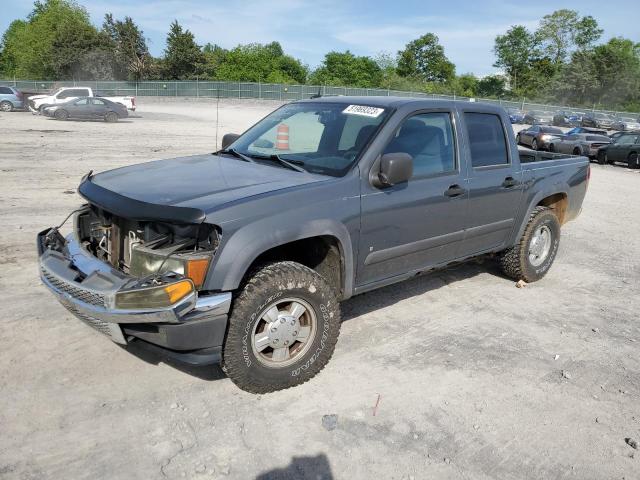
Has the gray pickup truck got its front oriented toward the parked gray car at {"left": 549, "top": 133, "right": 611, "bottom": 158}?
no

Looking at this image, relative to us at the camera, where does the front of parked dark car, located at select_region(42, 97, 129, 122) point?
facing to the left of the viewer

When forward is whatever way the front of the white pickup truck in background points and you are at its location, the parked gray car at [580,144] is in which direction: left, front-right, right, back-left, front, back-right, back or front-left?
back-left

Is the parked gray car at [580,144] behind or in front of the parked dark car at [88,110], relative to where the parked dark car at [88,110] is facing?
behind

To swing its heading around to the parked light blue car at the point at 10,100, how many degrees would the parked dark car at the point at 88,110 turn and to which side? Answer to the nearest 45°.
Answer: approximately 45° to its right

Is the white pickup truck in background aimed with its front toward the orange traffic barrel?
no

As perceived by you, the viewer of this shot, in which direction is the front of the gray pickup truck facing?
facing the viewer and to the left of the viewer

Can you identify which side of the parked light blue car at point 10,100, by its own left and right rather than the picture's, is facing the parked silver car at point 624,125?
back

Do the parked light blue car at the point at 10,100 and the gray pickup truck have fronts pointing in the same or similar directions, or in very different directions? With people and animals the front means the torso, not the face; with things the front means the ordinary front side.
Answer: same or similar directions

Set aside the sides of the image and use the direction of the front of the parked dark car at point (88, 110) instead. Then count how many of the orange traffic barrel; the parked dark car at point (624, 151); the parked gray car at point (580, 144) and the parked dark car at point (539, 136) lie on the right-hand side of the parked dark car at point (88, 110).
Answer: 0

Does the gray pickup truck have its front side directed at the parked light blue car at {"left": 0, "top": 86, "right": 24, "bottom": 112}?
no

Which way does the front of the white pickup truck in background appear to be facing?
to the viewer's left

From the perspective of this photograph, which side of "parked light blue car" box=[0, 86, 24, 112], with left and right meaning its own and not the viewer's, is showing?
left

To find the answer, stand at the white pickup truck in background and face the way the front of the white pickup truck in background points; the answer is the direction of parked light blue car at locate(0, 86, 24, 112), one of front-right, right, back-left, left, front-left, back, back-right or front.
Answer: front-right

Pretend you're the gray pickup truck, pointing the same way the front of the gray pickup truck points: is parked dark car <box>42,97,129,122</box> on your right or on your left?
on your right

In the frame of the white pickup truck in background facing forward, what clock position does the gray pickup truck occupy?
The gray pickup truck is roughly at 9 o'clock from the white pickup truck in background.

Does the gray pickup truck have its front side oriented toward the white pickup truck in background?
no

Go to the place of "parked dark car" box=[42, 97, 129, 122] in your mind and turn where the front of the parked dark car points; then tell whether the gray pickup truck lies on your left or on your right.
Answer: on your left

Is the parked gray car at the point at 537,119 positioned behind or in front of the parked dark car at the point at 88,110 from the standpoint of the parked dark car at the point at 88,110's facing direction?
behind

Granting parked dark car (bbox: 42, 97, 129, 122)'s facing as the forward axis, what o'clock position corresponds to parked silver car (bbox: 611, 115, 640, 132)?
parked silver car (bbox: 611, 115, 640, 132) is roughly at 6 o'clock from parked dark car (bbox: 42, 97, 129, 122).
